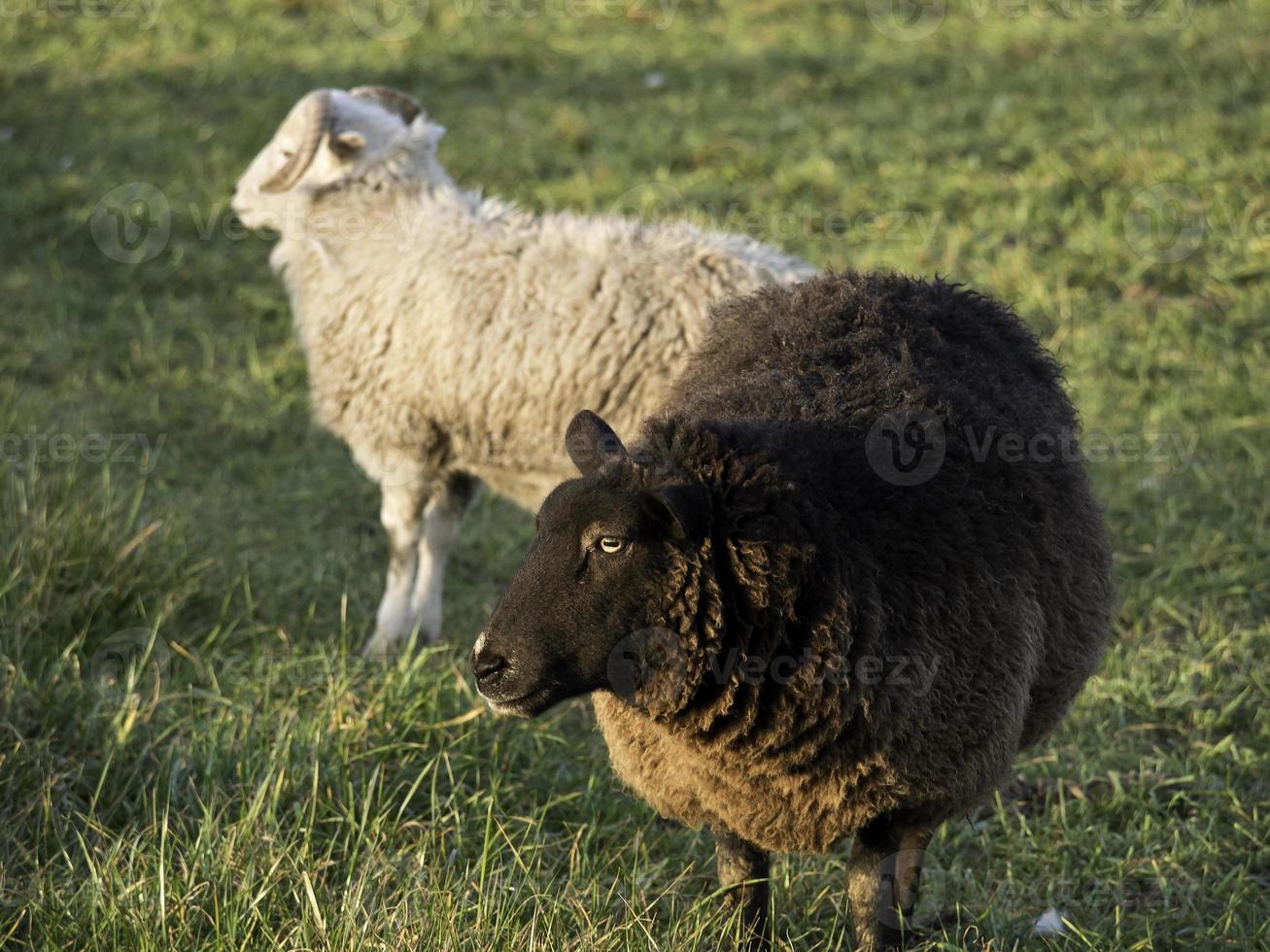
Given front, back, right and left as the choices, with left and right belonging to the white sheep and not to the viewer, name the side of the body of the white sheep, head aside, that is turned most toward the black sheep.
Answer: left

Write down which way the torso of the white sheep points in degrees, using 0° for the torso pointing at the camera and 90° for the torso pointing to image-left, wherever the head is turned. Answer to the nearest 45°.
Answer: approximately 90°

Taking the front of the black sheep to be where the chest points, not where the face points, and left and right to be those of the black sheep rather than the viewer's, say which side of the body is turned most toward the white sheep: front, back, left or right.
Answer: right

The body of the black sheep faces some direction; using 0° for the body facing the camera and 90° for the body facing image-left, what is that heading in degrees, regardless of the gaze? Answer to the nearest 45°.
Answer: approximately 45°
